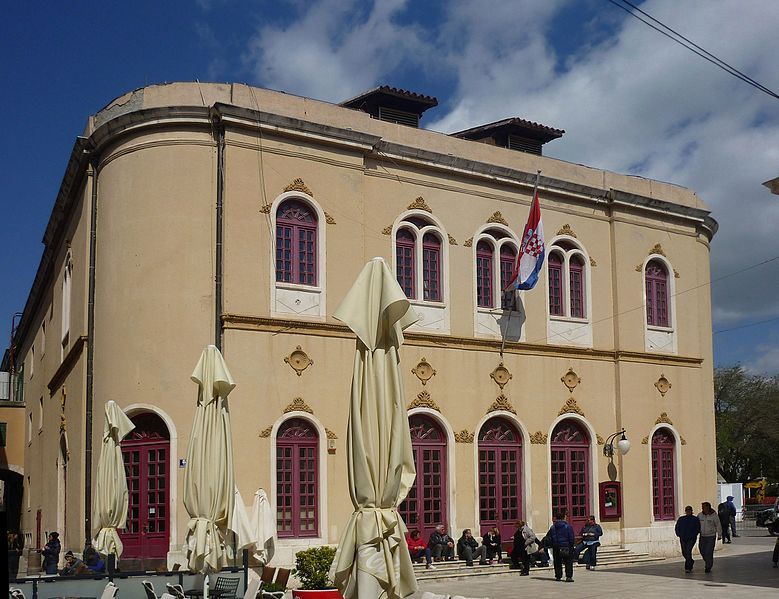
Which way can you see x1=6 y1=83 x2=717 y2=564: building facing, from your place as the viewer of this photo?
facing the viewer and to the right of the viewer

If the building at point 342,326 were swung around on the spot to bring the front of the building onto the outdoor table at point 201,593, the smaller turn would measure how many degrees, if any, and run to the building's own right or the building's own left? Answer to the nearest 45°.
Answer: approximately 45° to the building's own right

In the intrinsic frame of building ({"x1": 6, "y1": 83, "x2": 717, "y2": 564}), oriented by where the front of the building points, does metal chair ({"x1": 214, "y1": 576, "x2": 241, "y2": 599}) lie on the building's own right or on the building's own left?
on the building's own right

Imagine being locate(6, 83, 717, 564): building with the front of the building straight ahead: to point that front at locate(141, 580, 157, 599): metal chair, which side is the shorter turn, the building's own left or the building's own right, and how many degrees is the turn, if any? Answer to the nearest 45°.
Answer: approximately 45° to the building's own right

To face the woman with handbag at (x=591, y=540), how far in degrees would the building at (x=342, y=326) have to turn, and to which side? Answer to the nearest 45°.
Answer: approximately 45° to its left
